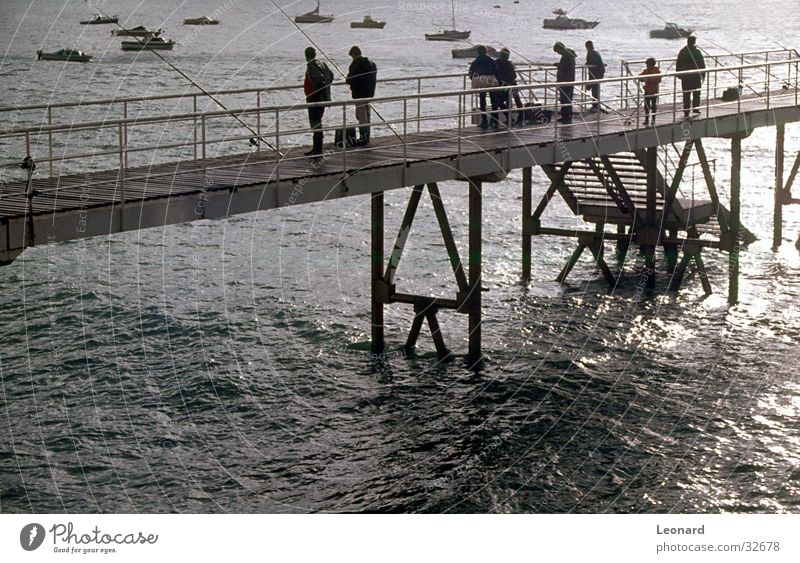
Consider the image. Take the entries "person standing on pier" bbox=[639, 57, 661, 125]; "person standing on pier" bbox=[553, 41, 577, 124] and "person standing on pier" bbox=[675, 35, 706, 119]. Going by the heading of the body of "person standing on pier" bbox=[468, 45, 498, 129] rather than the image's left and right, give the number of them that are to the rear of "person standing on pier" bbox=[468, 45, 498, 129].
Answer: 0

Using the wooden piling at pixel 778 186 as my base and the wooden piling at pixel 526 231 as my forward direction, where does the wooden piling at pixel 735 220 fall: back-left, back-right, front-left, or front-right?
front-left

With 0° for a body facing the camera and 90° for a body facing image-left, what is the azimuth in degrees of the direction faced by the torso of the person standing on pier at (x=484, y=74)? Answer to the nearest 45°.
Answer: approximately 180°

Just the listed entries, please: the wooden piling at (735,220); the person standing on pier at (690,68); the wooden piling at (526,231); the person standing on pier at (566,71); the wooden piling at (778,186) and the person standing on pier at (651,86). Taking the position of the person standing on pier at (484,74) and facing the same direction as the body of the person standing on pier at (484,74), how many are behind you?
0

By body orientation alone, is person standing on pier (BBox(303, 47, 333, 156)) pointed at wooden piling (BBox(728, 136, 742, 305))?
no

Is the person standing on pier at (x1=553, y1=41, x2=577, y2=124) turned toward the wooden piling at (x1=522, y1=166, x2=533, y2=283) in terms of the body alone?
no

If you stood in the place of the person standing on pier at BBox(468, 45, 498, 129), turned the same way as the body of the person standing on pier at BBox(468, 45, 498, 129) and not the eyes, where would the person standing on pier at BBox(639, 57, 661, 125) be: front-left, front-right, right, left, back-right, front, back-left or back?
front-right

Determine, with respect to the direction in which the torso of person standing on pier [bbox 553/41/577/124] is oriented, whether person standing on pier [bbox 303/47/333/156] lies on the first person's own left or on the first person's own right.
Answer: on the first person's own left

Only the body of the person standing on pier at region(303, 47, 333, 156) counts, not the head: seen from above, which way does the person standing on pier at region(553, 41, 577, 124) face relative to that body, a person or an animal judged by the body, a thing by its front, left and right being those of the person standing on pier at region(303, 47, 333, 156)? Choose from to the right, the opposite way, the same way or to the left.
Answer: the same way

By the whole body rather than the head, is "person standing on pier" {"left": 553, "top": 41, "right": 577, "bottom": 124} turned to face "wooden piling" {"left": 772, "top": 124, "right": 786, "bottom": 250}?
no

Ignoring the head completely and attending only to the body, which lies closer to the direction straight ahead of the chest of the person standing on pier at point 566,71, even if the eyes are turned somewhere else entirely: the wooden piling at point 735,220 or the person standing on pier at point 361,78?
the person standing on pier
